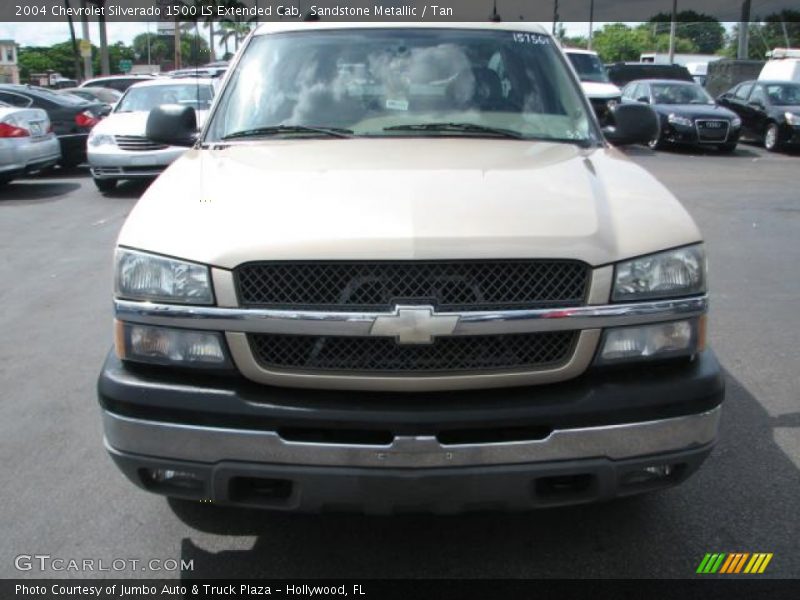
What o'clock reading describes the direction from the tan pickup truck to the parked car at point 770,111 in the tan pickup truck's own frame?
The parked car is roughly at 7 o'clock from the tan pickup truck.

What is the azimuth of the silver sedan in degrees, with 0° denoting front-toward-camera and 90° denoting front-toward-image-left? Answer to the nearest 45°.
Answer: approximately 135°

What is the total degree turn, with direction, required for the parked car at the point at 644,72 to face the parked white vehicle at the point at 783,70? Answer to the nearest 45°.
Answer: approximately 45° to its right

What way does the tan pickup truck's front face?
toward the camera

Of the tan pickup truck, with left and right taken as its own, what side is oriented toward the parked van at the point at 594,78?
back

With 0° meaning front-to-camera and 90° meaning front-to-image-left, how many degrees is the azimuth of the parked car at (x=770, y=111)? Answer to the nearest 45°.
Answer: approximately 315°

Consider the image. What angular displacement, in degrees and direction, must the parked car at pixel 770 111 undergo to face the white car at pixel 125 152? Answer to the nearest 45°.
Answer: approximately 90° to its right

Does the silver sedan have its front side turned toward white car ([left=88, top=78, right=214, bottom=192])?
no

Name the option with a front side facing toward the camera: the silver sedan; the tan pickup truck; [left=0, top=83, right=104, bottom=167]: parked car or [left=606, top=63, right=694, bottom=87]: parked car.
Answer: the tan pickup truck

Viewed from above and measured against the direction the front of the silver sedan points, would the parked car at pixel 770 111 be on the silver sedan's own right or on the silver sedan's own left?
on the silver sedan's own right

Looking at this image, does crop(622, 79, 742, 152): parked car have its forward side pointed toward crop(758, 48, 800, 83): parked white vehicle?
no

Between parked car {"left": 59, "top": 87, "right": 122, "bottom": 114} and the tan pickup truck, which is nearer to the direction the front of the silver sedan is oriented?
the parked car

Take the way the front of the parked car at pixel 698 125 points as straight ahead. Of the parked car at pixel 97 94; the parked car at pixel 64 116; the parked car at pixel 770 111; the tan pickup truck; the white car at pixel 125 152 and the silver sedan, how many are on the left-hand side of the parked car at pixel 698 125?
1

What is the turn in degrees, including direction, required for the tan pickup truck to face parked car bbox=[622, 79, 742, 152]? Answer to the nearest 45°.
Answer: approximately 180°

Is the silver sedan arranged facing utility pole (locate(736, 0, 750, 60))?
no
